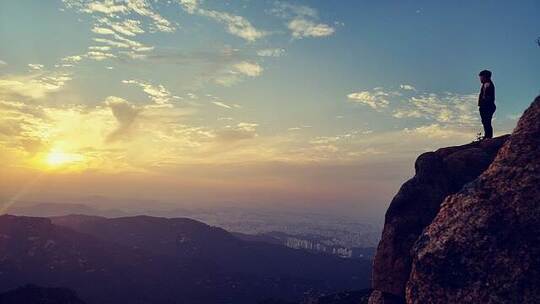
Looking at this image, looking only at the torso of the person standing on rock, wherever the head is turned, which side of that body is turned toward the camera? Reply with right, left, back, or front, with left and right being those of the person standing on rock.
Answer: left
